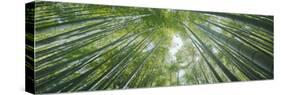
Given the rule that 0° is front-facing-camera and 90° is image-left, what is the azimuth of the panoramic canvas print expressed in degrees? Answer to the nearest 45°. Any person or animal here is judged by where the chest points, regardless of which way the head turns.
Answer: approximately 315°
